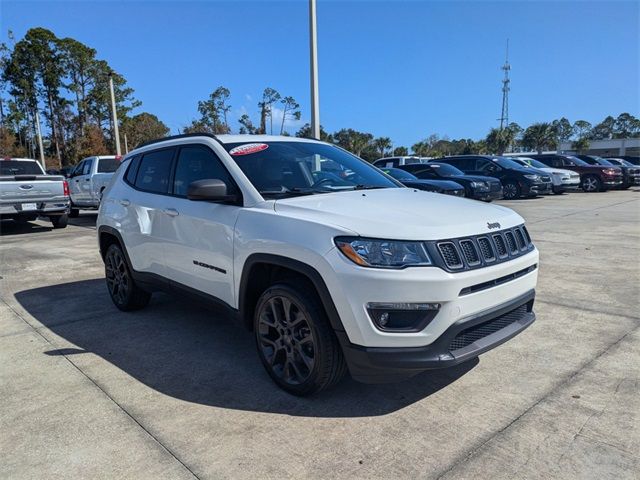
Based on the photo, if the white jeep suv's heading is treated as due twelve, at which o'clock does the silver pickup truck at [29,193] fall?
The silver pickup truck is roughly at 6 o'clock from the white jeep suv.

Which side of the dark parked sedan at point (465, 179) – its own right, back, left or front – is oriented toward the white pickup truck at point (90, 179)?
right

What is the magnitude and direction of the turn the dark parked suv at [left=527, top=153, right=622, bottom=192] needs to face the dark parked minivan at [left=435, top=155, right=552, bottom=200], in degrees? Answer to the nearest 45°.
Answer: approximately 90° to its right

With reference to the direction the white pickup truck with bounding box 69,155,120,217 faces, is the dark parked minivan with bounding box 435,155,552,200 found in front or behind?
behind

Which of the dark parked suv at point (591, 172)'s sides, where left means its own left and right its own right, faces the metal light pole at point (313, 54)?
right

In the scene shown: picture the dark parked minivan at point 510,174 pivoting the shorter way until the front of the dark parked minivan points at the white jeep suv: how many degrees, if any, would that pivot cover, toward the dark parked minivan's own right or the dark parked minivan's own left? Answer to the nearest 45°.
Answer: approximately 45° to the dark parked minivan's own right

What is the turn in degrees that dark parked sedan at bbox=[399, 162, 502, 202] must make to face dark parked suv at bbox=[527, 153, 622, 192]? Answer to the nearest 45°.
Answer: approximately 90° to its left

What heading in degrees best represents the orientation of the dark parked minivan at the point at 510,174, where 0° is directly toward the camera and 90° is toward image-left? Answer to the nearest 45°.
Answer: approximately 315°

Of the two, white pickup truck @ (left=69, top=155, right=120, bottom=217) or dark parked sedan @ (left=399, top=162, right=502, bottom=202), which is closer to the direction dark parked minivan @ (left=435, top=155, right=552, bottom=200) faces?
the dark parked sedan
